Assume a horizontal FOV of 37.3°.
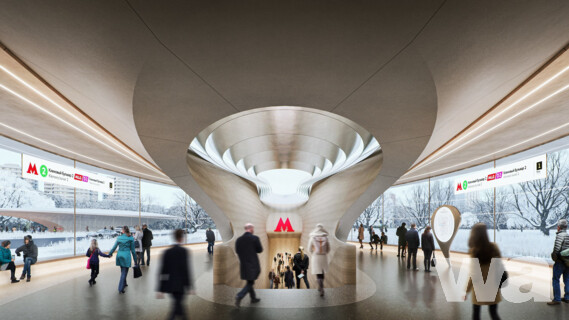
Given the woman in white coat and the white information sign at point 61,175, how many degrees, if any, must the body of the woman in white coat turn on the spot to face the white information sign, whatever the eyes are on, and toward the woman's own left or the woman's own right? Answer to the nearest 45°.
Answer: approximately 45° to the woman's own left

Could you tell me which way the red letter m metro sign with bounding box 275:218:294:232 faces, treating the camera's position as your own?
facing the viewer

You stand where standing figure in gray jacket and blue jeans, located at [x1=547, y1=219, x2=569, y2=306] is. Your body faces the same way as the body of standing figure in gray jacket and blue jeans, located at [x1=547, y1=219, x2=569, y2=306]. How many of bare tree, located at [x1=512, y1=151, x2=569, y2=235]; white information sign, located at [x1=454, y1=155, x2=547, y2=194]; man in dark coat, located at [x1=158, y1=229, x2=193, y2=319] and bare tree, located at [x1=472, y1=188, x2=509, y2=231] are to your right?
3

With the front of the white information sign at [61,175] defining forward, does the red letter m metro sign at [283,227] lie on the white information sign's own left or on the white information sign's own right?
on the white information sign's own left

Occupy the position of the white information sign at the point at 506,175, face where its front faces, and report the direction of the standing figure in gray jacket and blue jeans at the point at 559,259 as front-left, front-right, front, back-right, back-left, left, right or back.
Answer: front-left

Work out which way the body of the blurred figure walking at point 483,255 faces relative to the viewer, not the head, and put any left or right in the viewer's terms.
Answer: facing away from the viewer

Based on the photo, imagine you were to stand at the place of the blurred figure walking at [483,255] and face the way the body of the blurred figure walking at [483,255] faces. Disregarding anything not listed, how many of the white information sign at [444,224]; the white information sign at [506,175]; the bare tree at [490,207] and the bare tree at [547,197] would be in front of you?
4

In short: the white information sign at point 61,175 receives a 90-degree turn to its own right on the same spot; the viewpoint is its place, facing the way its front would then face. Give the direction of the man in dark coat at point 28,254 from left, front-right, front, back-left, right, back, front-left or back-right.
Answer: front-left

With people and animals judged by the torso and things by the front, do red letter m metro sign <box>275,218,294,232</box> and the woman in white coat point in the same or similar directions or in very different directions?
very different directions

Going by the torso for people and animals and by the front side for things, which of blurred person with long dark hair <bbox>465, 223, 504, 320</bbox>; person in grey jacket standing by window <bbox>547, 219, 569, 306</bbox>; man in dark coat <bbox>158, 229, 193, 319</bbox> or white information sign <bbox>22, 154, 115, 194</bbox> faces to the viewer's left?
person in grey jacket standing by window <bbox>547, 219, 569, 306</bbox>
